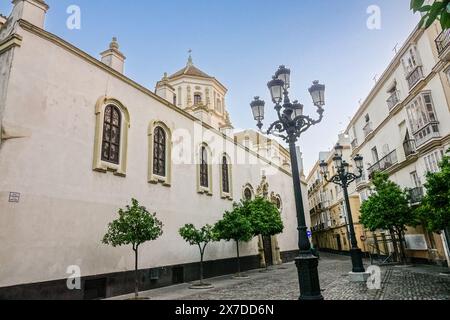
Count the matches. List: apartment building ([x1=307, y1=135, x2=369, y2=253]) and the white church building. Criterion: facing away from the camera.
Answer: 0

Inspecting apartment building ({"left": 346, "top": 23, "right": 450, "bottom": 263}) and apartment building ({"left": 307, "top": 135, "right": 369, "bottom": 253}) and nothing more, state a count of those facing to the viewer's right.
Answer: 0

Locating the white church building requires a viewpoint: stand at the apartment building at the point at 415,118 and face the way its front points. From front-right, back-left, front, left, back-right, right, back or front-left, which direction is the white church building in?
front

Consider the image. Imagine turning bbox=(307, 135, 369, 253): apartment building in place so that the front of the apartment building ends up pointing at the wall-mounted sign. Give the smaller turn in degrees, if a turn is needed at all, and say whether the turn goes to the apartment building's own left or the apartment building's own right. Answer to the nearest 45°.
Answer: approximately 45° to the apartment building's own left

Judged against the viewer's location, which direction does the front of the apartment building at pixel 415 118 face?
facing the viewer and to the left of the viewer

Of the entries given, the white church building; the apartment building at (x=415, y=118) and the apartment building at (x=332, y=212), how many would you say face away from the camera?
0

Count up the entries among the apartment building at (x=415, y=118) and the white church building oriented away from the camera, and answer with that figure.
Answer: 0

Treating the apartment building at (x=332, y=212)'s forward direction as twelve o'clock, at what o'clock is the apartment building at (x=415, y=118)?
the apartment building at (x=415, y=118) is roughly at 10 o'clock from the apartment building at (x=332, y=212).

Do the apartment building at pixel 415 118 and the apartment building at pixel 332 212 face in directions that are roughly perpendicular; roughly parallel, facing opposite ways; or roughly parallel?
roughly parallel

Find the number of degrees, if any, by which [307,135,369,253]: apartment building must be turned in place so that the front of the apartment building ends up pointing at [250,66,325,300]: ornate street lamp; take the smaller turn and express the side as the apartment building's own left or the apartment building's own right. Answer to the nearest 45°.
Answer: approximately 45° to the apartment building's own left

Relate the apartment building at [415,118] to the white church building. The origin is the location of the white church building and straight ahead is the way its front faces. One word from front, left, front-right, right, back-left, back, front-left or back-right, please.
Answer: front-left

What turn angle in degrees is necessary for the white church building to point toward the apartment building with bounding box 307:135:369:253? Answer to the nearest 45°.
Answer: approximately 90° to its left

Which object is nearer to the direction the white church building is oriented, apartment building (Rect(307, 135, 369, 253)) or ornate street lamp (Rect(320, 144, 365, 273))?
the ornate street lamp

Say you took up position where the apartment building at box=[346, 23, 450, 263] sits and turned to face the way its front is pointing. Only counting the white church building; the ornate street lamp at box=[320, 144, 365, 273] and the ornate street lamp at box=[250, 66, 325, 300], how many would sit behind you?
0

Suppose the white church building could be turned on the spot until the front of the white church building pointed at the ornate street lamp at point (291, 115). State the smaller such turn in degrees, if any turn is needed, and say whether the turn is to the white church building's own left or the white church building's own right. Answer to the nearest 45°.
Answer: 0° — it already faces it
